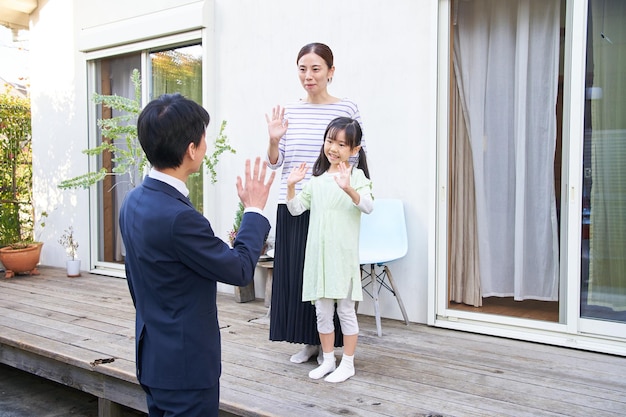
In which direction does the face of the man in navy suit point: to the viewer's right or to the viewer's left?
to the viewer's right

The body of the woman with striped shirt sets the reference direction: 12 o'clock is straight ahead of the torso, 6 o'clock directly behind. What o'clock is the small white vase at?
The small white vase is roughly at 3 o'clock from the woman with striped shirt.

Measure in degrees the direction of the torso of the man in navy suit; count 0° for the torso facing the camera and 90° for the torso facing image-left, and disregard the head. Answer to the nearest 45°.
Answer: approximately 225°

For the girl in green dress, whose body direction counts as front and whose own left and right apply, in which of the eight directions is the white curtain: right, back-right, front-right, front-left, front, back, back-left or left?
back

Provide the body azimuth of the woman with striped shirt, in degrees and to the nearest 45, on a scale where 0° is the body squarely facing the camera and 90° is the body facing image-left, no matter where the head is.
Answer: approximately 45°

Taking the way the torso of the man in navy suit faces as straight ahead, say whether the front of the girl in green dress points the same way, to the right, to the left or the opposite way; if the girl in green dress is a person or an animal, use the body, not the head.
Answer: the opposite way

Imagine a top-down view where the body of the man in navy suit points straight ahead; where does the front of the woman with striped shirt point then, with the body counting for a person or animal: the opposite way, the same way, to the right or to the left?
the opposite way

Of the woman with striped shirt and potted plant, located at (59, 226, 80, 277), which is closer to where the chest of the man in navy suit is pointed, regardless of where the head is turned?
the woman with striped shirt

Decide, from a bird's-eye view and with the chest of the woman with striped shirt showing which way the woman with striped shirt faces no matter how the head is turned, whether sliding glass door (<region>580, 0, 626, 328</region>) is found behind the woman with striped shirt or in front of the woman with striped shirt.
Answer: behind

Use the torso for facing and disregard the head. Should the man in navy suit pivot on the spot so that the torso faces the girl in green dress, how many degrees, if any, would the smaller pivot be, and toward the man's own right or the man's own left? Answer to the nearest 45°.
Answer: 0° — they already face them

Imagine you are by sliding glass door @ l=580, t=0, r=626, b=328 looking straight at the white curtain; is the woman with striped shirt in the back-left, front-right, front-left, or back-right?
front-left

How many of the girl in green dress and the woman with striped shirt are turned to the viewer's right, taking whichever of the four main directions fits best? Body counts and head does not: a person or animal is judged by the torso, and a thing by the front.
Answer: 0

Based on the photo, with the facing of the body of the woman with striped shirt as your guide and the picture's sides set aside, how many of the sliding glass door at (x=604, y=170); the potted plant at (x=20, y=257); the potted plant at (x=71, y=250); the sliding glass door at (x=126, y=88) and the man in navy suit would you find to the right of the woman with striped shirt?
3

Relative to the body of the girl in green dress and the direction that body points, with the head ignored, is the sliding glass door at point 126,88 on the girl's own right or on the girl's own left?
on the girl's own right

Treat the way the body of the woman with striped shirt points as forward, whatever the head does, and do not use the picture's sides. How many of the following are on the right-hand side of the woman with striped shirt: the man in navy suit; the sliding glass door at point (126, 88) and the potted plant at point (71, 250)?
2

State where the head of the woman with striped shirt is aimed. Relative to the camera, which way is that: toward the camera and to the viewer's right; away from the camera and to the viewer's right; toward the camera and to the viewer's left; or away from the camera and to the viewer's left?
toward the camera and to the viewer's left

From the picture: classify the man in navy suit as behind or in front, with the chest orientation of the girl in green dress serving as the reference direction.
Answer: in front

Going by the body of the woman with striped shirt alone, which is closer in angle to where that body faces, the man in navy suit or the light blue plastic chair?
the man in navy suit

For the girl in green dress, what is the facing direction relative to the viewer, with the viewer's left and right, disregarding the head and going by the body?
facing the viewer and to the left of the viewer
